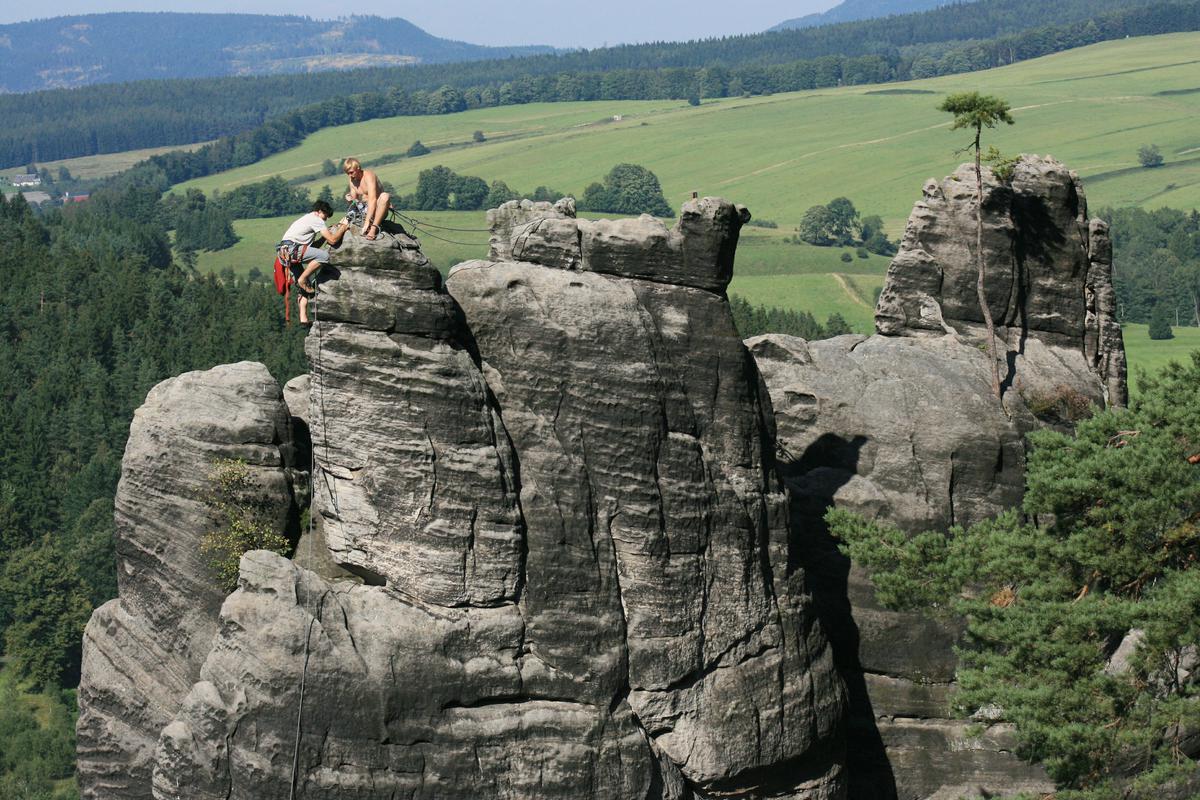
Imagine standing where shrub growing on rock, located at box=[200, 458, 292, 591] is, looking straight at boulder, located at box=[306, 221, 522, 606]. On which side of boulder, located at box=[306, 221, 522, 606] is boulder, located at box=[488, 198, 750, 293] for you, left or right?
left

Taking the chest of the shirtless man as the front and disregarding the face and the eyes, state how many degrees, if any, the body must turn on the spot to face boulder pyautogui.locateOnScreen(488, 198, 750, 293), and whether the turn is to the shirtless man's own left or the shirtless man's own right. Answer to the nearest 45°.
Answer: approximately 135° to the shirtless man's own left

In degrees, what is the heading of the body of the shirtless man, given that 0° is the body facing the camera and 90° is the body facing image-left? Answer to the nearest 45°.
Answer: approximately 45°

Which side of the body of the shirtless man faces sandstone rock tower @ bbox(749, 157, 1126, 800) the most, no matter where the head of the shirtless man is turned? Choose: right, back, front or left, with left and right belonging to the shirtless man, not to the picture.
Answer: back
